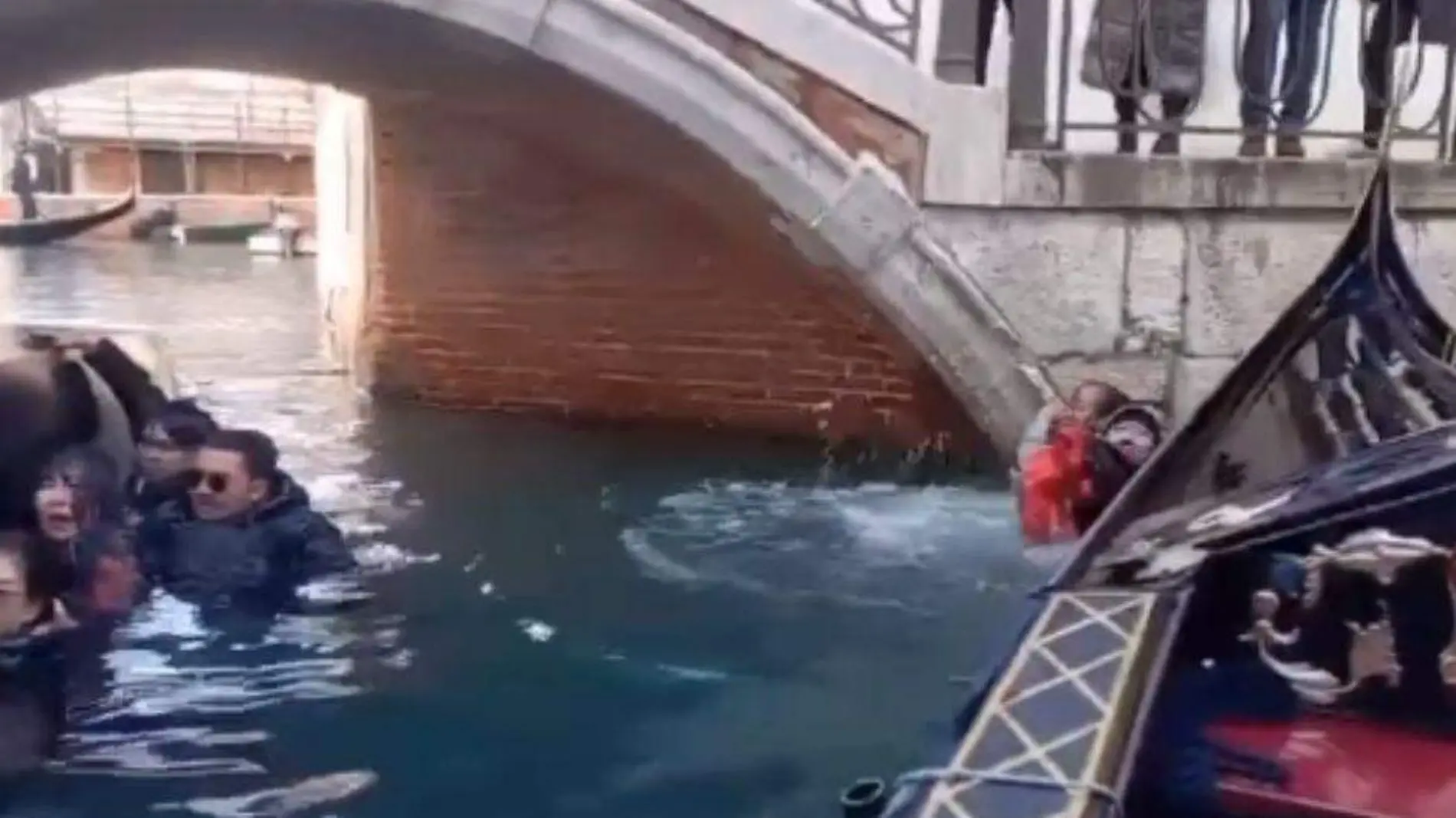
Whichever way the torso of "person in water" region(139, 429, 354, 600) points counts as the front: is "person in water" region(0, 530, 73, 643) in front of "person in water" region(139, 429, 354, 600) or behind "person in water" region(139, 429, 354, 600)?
in front

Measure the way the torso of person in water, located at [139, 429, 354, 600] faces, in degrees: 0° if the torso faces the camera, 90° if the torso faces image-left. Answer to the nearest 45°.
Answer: approximately 45°

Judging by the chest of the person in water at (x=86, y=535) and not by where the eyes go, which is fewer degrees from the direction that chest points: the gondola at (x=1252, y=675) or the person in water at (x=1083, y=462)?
the gondola

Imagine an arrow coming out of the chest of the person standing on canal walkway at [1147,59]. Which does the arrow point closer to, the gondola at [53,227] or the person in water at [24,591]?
the person in water

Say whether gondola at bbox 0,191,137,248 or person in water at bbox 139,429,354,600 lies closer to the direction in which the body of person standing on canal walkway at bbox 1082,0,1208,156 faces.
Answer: the person in water

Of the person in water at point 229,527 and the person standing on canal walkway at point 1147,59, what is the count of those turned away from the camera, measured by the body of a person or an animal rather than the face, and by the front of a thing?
0

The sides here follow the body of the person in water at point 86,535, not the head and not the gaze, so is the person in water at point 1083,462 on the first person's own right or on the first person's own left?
on the first person's own left

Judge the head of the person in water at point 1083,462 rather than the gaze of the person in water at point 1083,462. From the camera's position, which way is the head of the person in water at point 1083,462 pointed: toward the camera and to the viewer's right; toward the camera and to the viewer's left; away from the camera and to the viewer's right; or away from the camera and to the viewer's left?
toward the camera and to the viewer's left

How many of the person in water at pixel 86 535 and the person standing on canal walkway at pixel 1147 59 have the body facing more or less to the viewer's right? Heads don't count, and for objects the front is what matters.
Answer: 0

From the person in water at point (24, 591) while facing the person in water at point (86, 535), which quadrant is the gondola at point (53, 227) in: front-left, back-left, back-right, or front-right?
front-left

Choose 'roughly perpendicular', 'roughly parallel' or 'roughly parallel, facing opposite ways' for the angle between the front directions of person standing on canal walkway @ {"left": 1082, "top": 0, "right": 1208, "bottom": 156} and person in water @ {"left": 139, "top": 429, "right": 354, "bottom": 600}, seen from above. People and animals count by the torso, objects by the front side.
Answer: roughly parallel

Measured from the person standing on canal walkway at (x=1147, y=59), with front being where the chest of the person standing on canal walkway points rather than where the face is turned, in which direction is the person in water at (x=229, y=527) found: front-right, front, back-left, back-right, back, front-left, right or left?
front-right

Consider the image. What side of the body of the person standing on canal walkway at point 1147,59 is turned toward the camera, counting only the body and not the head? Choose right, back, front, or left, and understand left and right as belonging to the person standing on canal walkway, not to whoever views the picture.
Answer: front
